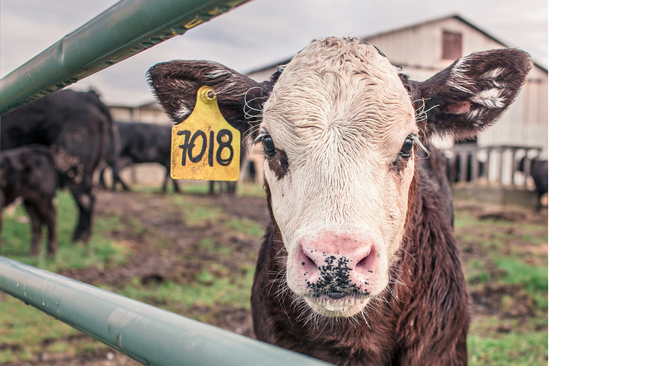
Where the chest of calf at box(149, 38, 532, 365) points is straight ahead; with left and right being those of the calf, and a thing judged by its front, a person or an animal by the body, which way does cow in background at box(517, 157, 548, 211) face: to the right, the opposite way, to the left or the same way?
to the right

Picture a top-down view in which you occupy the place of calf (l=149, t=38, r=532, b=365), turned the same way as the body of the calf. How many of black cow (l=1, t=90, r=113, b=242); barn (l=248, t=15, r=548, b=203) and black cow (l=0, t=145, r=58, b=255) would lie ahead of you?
0

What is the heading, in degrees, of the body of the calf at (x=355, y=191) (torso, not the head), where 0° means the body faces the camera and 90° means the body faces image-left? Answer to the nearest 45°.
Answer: approximately 0°

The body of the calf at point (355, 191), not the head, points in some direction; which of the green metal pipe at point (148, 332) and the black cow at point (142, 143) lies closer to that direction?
the green metal pipe

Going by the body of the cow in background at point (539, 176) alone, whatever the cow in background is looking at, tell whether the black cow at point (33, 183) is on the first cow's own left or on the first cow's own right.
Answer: on the first cow's own left

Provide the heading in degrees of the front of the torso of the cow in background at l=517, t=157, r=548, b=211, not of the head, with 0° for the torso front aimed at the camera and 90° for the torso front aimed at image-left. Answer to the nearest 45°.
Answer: approximately 90°

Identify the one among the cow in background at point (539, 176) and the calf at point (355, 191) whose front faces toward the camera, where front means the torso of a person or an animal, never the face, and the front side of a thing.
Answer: the calf

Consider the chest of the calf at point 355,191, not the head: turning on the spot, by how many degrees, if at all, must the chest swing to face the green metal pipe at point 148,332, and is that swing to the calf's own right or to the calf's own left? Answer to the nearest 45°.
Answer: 0° — it already faces it
